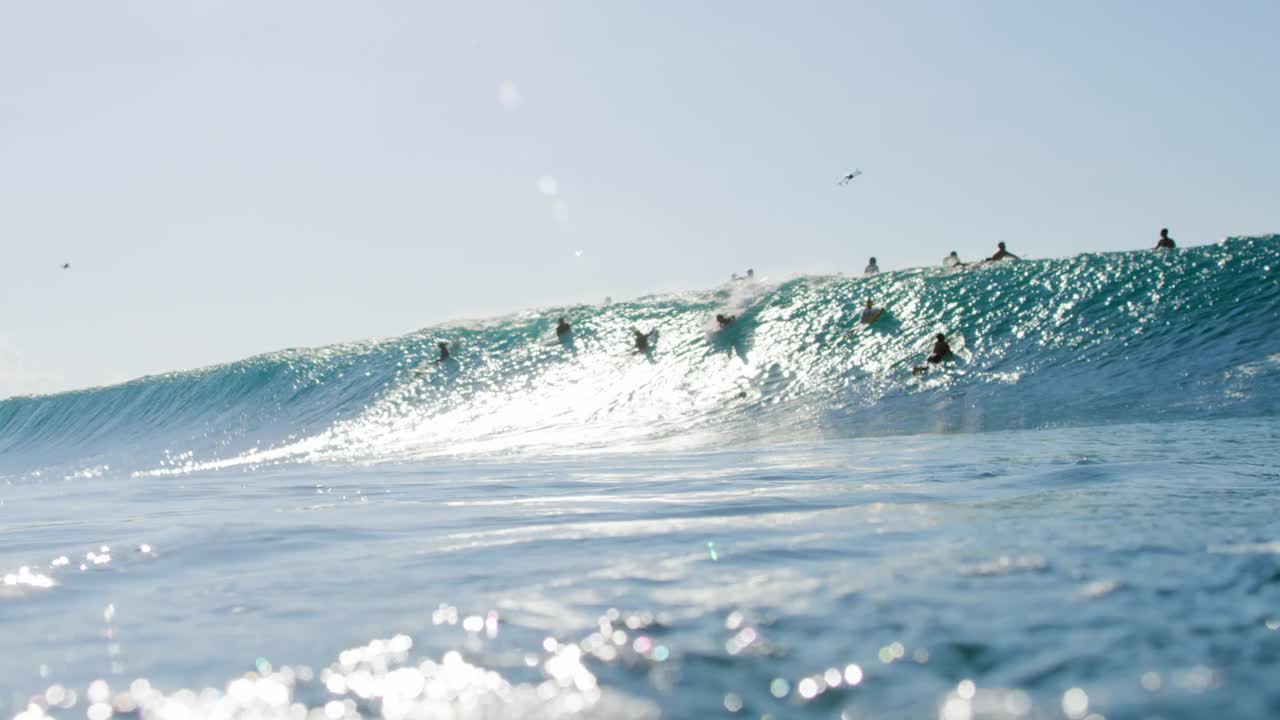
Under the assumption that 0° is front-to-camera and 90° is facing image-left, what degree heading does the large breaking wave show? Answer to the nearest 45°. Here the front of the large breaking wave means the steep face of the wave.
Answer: approximately 0°
